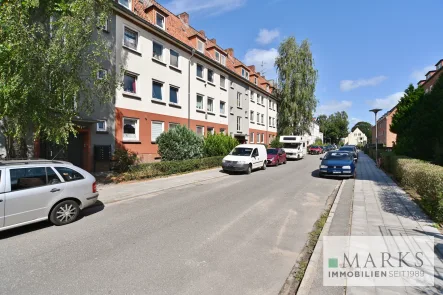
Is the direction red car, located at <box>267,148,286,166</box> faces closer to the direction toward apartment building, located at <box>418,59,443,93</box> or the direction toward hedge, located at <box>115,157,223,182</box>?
the hedge

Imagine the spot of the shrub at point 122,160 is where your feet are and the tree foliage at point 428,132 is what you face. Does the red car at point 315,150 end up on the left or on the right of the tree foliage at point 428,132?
left

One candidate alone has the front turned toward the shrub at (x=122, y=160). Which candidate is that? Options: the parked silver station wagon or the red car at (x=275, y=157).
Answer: the red car

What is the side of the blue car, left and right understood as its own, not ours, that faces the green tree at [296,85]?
back

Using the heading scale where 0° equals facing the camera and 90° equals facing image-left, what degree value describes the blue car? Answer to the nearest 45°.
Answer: approximately 0°
